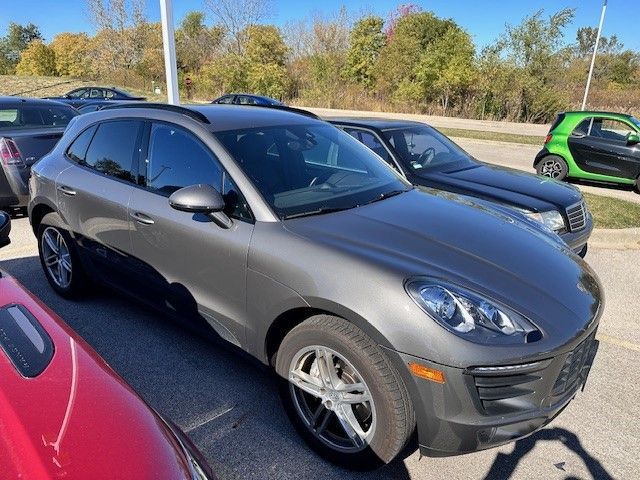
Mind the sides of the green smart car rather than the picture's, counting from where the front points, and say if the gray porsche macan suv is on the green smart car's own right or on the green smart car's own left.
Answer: on the green smart car's own right

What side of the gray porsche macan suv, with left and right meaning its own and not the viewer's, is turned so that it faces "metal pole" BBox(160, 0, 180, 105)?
back

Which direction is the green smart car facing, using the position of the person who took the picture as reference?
facing to the right of the viewer

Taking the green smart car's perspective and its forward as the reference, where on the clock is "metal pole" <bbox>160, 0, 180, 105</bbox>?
The metal pole is roughly at 5 o'clock from the green smart car.

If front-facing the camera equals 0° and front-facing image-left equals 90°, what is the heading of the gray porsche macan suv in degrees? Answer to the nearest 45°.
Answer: approximately 315°

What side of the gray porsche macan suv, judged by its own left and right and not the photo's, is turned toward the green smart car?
left
